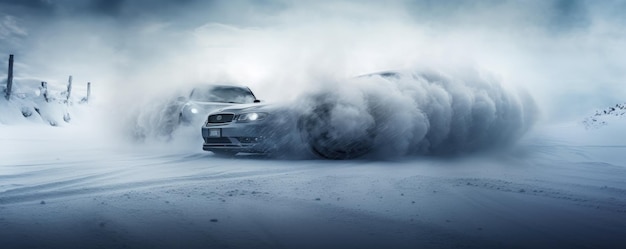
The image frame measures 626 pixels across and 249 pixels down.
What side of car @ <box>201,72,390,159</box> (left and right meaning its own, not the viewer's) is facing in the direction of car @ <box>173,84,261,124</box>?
right

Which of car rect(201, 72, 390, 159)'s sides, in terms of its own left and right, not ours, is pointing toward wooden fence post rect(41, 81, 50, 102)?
right

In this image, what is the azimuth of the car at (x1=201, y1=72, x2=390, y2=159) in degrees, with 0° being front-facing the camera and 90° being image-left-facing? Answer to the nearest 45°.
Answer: approximately 45°
